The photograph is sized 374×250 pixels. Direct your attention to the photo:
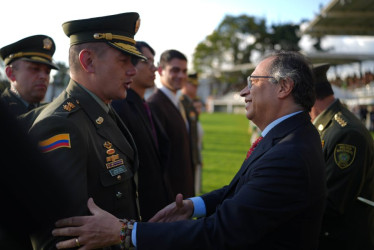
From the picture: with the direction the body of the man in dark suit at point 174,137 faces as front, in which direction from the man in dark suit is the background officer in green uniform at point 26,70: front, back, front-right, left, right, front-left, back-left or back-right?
back-right

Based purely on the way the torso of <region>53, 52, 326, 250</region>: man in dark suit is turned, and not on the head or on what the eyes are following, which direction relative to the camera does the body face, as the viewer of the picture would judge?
to the viewer's left

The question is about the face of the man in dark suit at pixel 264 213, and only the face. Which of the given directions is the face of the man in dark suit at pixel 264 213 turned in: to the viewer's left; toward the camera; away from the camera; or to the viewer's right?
to the viewer's left

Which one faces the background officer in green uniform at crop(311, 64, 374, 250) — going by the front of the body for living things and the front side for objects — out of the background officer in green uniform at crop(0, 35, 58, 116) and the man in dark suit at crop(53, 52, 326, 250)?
the background officer in green uniform at crop(0, 35, 58, 116)

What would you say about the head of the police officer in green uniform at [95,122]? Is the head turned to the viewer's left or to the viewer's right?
to the viewer's right

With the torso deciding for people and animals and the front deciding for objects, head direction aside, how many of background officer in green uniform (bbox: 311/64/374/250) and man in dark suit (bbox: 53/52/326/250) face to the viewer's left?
2

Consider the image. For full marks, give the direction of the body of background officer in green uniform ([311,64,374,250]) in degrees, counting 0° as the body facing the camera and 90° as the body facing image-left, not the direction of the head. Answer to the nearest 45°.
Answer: approximately 90°

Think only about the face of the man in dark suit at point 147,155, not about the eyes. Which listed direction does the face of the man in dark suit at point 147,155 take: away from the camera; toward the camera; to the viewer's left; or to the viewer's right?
to the viewer's right

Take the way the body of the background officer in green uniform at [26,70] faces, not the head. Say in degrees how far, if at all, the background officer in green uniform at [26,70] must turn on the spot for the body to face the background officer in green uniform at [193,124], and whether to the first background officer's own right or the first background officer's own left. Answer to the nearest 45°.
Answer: approximately 90° to the first background officer's own left

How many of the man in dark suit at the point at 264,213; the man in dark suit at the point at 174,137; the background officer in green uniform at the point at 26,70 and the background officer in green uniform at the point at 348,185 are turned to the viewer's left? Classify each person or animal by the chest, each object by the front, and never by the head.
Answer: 2

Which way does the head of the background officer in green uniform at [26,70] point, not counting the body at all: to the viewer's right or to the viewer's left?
to the viewer's right
